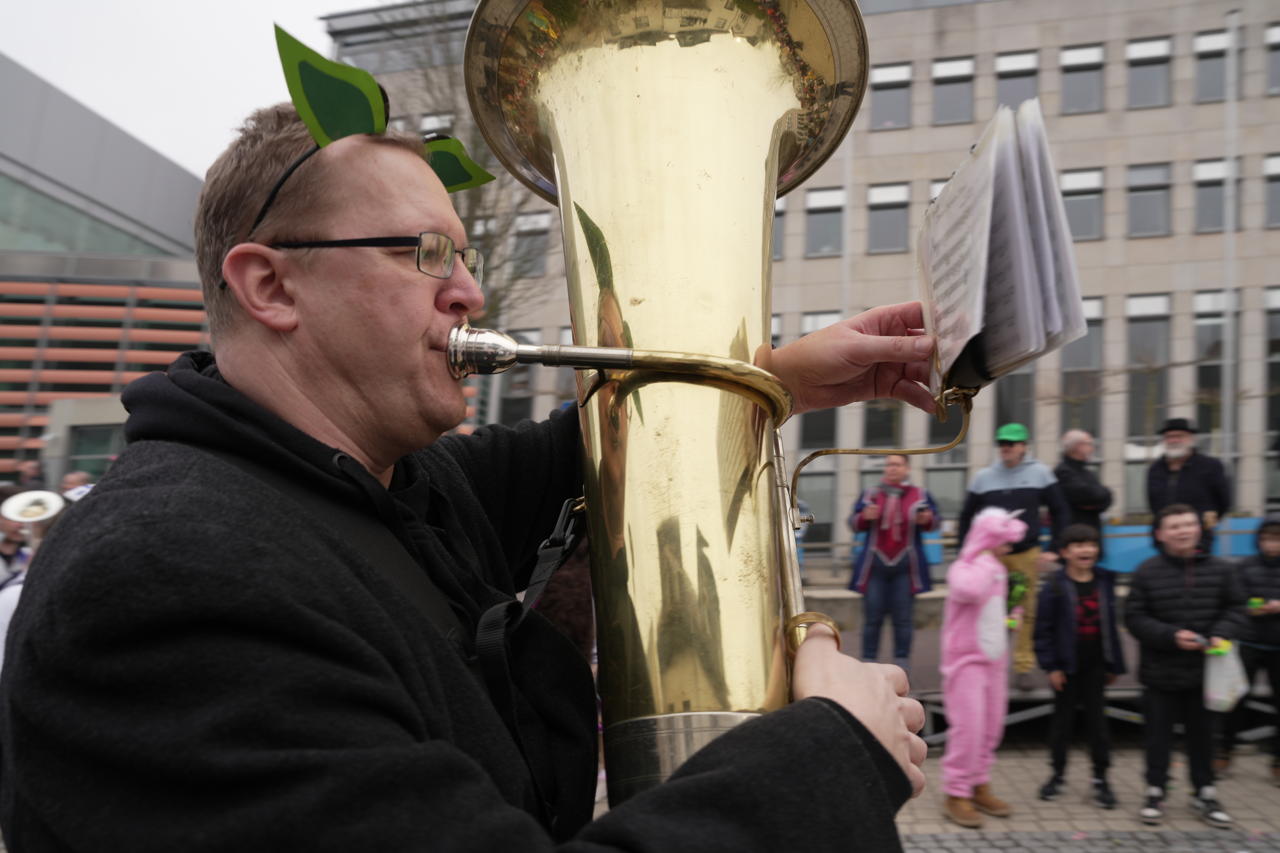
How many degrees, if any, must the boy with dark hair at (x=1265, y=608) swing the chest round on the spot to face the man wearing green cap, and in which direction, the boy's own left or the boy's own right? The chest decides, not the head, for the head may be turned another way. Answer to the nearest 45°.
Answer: approximately 90° to the boy's own right

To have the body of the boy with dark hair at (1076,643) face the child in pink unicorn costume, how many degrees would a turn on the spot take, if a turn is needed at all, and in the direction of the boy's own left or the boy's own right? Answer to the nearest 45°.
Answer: approximately 45° to the boy's own right

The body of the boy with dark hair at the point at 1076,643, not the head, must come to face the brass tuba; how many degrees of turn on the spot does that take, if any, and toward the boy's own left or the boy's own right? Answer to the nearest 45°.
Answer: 0° — they already face it

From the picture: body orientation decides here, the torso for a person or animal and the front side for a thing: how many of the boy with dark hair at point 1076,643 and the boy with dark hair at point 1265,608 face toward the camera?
2

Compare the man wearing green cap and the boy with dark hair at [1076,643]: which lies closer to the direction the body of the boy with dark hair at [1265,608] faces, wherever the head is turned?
the boy with dark hair

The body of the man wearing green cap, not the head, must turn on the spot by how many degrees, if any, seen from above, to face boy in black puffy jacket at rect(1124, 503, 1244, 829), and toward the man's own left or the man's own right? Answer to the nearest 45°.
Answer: approximately 45° to the man's own left

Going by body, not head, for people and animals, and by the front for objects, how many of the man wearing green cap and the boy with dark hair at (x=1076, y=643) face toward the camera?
2

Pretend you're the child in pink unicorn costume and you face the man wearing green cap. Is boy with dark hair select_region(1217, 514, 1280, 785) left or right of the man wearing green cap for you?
right

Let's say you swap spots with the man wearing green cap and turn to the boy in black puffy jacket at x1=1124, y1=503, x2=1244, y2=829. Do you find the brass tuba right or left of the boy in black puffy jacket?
right

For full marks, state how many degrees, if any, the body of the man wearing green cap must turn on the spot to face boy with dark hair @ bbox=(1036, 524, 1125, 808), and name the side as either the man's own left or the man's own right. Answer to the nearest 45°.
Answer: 0° — they already face them
